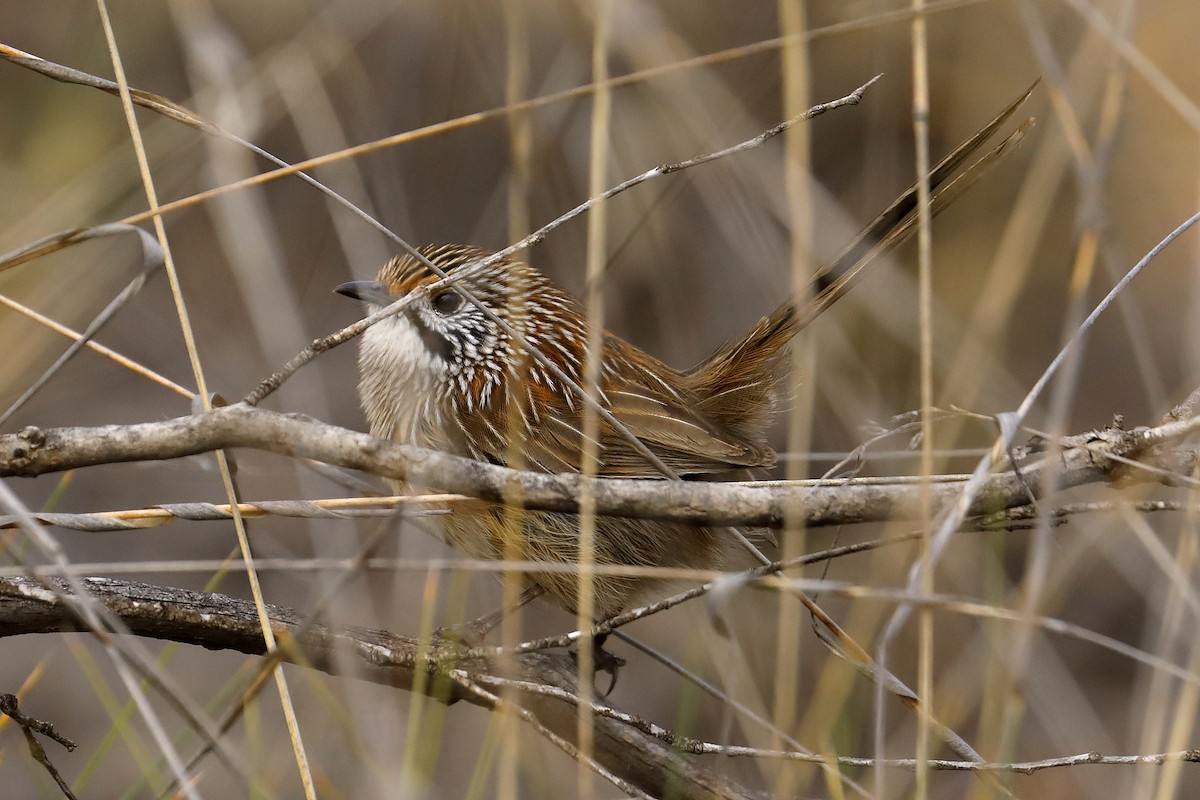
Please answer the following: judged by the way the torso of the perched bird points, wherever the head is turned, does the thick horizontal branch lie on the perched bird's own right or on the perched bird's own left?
on the perched bird's own left

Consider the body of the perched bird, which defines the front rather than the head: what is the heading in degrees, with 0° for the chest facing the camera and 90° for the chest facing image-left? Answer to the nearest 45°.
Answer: approximately 90°
